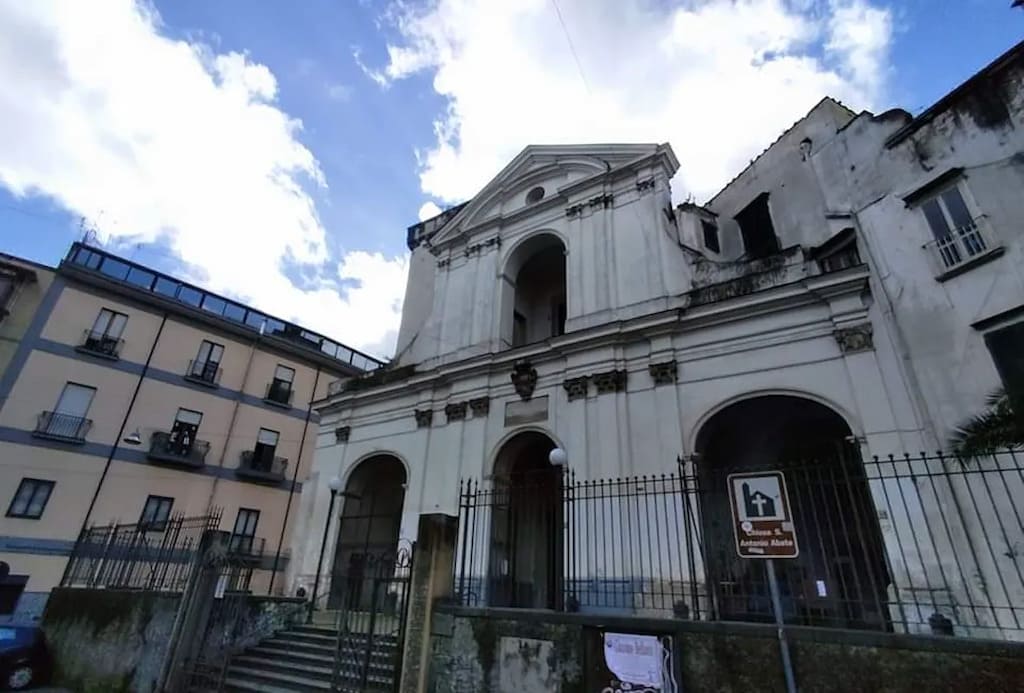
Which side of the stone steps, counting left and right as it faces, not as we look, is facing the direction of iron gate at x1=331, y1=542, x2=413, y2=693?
left

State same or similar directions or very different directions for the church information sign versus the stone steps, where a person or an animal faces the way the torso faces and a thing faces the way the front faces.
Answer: same or similar directions

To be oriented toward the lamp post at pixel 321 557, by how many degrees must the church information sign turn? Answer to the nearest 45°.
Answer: approximately 135° to its right

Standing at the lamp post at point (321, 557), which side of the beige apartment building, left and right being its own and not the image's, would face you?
front

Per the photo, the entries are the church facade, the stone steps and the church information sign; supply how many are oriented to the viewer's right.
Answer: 0

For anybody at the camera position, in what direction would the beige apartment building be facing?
facing the viewer and to the right of the viewer

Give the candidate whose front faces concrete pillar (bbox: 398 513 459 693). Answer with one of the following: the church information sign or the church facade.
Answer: the church facade

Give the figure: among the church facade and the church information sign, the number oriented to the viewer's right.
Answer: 0

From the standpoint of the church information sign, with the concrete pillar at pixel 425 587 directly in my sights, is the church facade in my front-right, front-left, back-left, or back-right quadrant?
front-right

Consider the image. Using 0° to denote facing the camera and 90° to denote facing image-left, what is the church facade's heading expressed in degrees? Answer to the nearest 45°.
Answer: approximately 45°

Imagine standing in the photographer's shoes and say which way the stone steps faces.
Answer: facing the viewer and to the left of the viewer

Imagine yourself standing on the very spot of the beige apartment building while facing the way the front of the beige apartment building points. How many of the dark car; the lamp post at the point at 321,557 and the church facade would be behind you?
0

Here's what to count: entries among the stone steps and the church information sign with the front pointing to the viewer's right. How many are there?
0

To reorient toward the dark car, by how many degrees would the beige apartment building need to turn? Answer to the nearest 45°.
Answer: approximately 45° to its right

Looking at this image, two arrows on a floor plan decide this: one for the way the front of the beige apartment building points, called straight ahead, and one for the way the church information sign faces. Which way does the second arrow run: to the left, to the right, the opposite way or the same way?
to the right

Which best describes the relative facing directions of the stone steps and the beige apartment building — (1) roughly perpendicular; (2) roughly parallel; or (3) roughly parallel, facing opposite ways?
roughly perpendicular

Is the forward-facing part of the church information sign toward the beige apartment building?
no

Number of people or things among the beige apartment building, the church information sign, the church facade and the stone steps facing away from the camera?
0

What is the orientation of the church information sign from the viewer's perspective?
toward the camera
